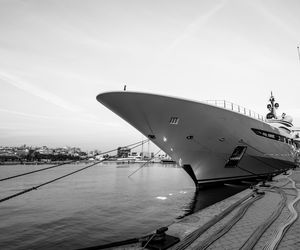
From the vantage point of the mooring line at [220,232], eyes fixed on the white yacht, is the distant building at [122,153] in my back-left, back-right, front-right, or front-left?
front-left

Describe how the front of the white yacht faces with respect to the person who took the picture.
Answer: facing the viewer and to the left of the viewer

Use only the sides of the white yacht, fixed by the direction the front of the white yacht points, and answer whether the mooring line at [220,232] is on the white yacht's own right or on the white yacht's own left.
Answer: on the white yacht's own left

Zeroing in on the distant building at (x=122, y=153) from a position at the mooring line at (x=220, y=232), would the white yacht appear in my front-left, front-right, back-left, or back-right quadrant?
front-right
